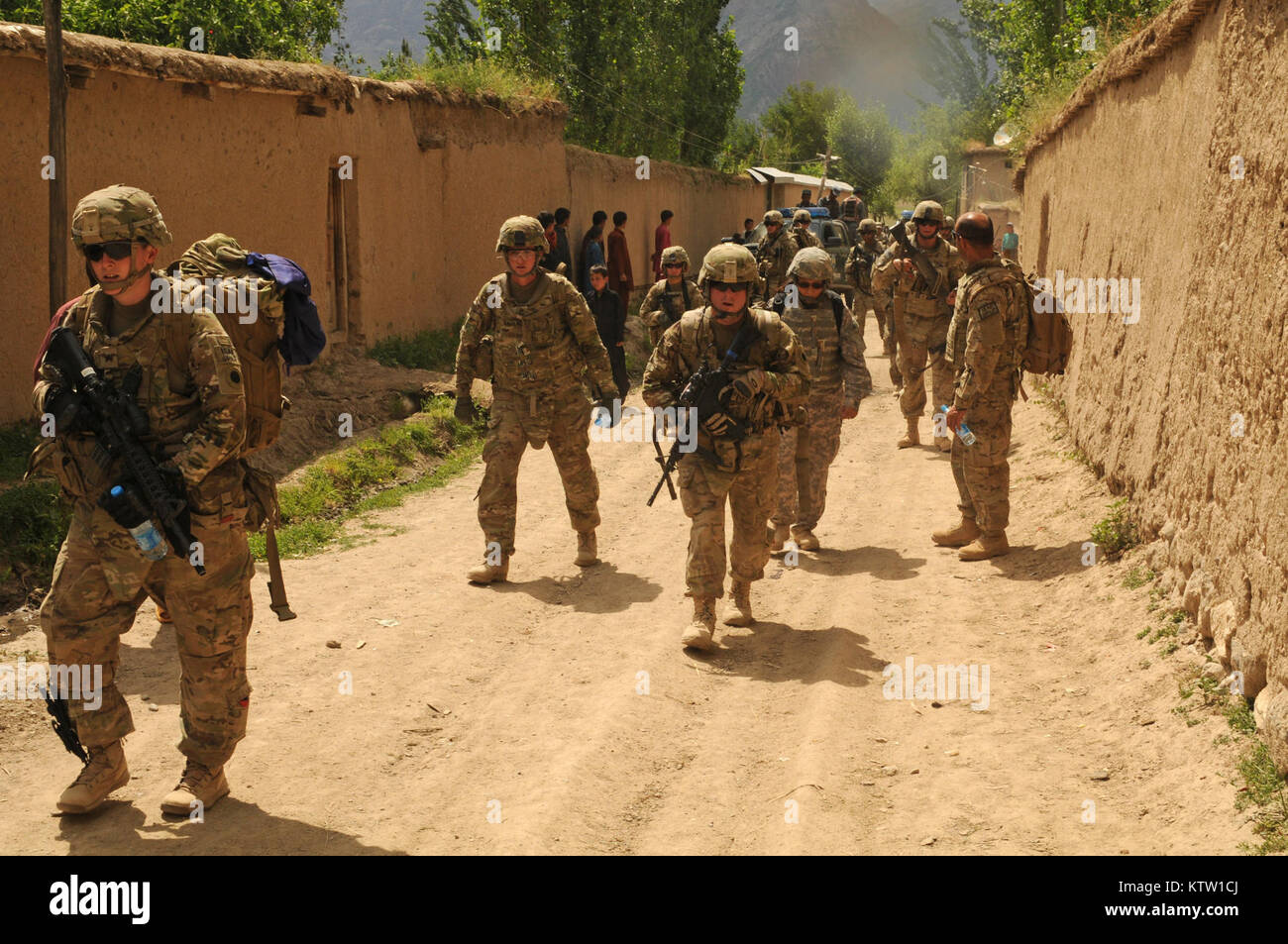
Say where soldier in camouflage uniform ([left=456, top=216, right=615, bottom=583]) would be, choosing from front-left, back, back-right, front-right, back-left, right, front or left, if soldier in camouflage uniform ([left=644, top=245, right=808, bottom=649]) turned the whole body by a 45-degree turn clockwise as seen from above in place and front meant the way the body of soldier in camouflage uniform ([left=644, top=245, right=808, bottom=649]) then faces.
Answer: right

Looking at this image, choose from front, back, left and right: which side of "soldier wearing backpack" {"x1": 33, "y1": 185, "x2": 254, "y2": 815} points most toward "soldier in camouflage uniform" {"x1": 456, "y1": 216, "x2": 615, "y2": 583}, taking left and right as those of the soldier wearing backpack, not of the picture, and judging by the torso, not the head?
back

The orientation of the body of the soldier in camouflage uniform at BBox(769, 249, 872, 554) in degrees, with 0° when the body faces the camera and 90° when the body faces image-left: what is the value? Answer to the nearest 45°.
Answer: approximately 0°

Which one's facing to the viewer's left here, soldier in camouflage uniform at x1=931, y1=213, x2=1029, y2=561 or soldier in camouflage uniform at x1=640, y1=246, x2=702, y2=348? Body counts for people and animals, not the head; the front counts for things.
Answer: soldier in camouflage uniform at x1=931, y1=213, x2=1029, y2=561

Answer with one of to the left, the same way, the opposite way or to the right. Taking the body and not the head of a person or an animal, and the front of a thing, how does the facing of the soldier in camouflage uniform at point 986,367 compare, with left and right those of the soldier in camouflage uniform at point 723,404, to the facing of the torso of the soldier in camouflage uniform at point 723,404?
to the right

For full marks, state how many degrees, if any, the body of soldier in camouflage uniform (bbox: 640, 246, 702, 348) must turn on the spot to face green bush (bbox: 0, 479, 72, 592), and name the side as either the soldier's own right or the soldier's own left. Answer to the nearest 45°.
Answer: approximately 45° to the soldier's own right

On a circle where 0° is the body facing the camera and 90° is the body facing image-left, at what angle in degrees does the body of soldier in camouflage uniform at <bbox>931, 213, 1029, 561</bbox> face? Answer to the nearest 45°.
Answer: approximately 90°

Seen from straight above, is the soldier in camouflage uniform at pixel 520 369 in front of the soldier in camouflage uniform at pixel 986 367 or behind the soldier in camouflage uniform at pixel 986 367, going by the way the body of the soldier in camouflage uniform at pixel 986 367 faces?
in front
